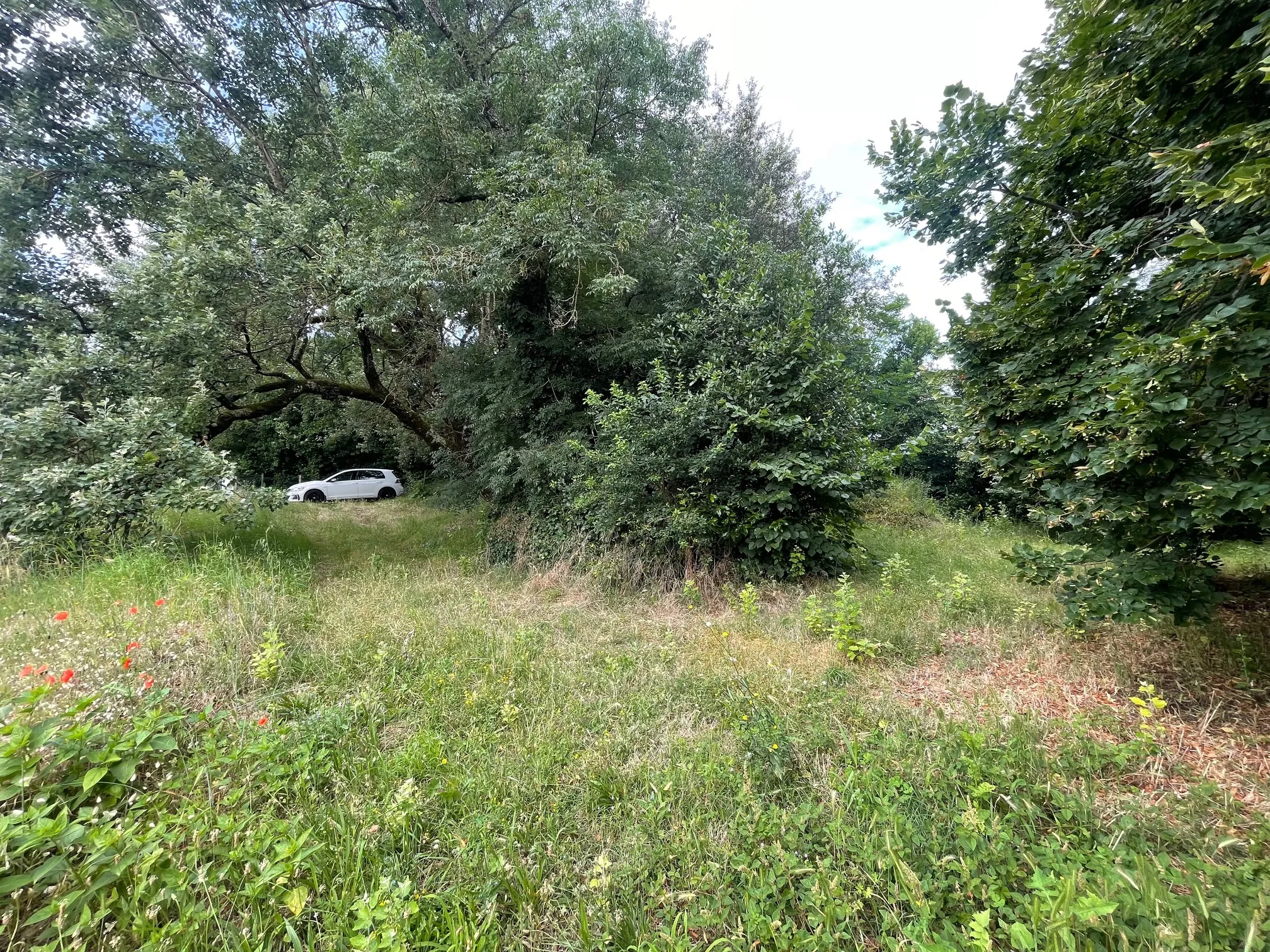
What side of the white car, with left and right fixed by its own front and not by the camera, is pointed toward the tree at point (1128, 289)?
left

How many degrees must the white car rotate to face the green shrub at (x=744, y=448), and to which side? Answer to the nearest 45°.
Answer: approximately 90° to its left

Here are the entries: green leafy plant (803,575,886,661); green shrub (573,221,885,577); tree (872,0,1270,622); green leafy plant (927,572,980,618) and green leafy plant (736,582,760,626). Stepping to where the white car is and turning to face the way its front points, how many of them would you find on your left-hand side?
5

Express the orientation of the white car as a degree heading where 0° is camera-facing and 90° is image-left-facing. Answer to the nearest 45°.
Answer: approximately 90°

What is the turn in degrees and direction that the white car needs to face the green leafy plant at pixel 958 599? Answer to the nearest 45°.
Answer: approximately 90° to its left

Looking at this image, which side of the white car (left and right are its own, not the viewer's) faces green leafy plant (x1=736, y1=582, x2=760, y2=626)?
left

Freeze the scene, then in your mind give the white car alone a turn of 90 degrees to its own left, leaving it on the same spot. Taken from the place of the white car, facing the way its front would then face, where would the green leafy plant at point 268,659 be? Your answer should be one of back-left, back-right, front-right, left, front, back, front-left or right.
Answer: front
